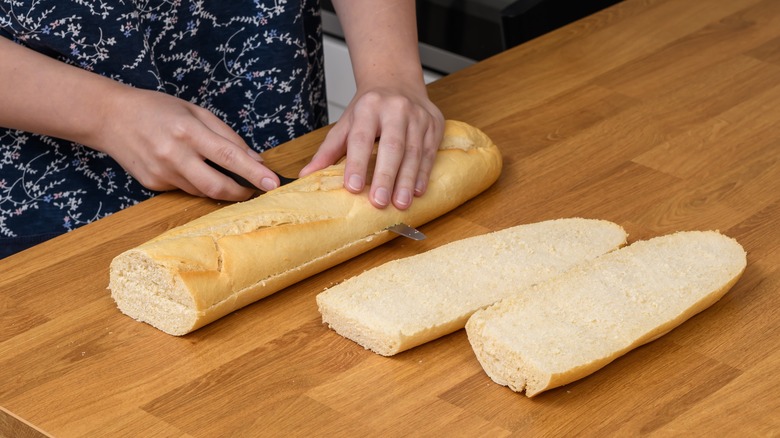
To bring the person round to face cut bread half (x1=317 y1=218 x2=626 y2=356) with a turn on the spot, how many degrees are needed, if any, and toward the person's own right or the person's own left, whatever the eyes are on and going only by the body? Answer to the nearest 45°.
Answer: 0° — they already face it

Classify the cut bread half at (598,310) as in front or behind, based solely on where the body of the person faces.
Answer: in front

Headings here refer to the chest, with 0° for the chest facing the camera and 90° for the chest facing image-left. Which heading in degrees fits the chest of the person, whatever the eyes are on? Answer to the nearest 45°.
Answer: approximately 315°
